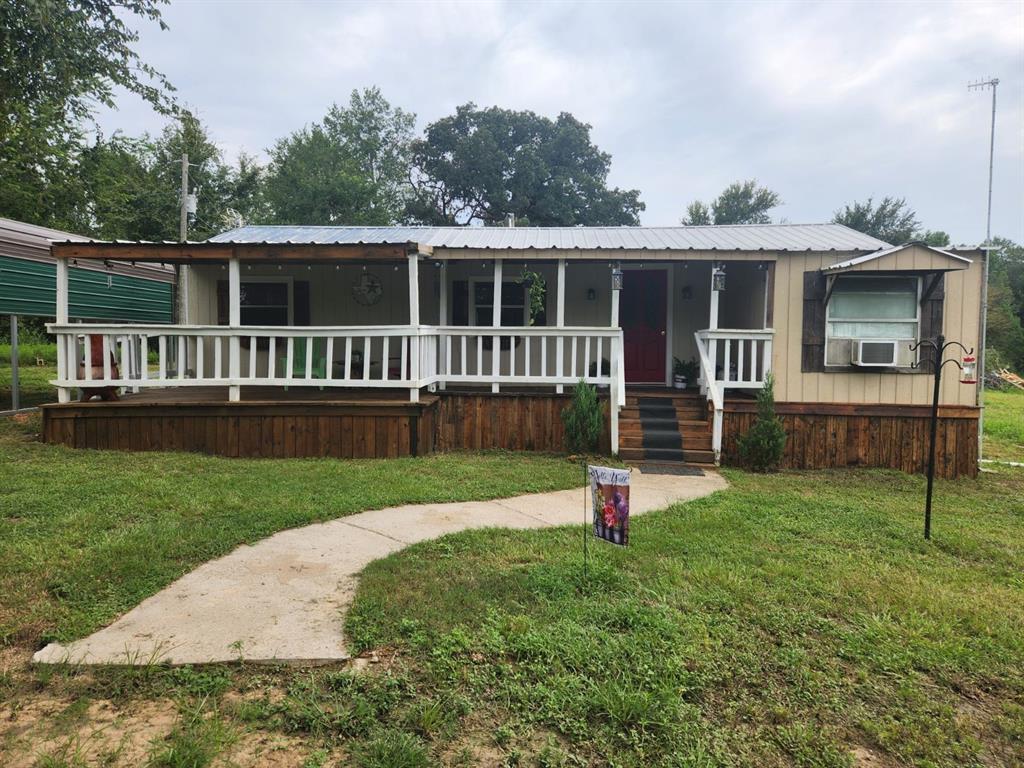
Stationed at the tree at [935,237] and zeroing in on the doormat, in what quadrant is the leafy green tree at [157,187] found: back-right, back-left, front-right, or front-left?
front-right

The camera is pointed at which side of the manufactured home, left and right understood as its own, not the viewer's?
front

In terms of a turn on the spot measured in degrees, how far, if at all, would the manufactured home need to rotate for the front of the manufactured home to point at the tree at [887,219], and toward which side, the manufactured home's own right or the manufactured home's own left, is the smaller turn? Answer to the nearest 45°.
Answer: approximately 135° to the manufactured home's own left

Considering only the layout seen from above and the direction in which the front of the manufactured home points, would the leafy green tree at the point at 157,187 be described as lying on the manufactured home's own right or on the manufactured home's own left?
on the manufactured home's own right

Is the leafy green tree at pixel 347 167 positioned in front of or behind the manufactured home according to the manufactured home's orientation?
behind

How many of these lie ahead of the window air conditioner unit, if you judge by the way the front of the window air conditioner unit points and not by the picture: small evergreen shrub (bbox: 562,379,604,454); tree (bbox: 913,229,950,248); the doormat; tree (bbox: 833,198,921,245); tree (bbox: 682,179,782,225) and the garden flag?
3

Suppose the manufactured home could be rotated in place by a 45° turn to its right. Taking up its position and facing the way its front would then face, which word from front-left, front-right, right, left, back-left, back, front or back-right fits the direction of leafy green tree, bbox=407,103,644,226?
back-right

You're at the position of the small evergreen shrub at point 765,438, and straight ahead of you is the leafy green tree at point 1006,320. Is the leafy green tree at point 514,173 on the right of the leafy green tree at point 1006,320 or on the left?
left

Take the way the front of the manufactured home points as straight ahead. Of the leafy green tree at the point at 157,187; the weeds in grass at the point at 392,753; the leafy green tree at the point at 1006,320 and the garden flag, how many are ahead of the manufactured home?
2
